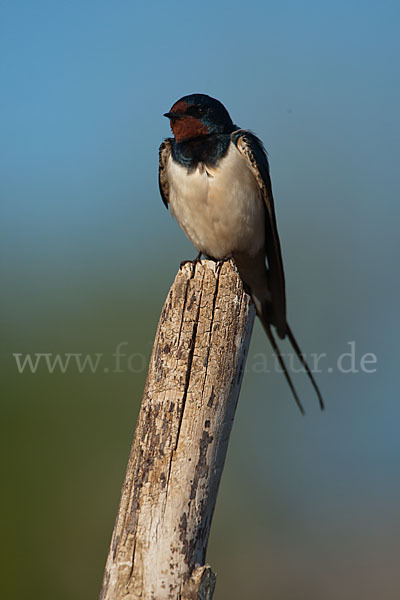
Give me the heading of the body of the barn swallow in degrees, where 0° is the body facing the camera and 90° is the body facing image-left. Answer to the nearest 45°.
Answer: approximately 45°
